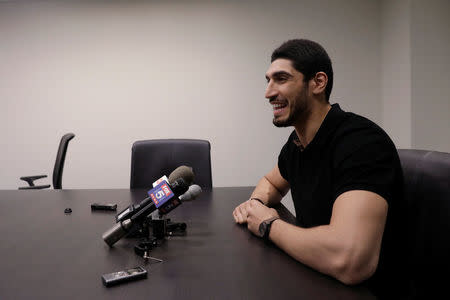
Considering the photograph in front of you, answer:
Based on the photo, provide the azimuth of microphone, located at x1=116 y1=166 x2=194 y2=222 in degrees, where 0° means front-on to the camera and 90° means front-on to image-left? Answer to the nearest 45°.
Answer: approximately 270°

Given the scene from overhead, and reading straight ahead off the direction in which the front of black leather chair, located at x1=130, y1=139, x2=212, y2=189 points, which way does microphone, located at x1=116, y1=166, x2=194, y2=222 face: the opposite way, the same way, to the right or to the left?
to the left

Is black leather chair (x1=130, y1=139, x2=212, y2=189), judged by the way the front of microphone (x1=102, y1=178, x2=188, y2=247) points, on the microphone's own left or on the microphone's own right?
on the microphone's own left

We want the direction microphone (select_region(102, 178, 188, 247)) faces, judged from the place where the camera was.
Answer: facing to the right of the viewer

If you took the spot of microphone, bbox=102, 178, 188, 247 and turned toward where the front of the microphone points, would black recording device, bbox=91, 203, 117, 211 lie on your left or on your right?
on your left

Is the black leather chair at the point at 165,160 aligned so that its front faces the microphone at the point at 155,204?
yes

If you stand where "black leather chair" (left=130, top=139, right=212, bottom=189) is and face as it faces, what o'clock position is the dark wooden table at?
The dark wooden table is roughly at 12 o'clock from the black leather chair.

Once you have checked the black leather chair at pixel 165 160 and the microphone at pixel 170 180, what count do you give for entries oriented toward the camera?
1
